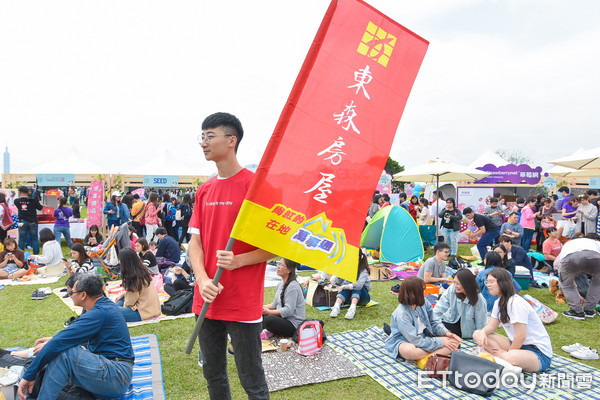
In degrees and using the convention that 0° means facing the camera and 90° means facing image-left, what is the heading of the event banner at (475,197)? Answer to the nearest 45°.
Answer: approximately 0°

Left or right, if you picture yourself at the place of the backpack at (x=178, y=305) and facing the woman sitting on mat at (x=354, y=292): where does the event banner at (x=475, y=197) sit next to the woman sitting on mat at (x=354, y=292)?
left

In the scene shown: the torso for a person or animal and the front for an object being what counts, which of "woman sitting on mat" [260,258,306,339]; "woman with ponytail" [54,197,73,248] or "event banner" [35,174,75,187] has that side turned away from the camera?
the woman with ponytail

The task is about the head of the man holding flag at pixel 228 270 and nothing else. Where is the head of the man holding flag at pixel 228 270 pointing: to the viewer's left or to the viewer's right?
to the viewer's left
